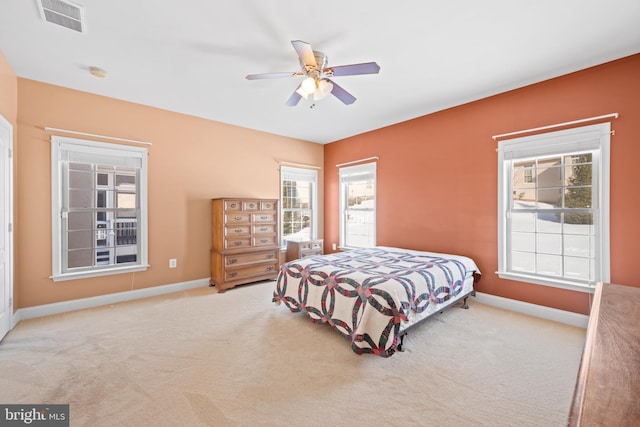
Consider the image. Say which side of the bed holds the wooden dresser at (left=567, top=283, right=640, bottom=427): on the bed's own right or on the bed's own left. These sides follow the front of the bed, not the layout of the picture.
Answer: on the bed's own left

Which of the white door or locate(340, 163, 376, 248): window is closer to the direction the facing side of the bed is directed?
the white door

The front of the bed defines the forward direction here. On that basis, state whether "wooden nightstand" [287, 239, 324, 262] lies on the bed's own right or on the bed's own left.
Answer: on the bed's own right

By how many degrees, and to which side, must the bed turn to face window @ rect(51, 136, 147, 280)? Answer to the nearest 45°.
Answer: approximately 45° to its right

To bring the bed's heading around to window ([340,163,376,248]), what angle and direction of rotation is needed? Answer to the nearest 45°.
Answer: approximately 135° to its right

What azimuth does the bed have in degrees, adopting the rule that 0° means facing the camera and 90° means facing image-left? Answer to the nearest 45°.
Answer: approximately 45°

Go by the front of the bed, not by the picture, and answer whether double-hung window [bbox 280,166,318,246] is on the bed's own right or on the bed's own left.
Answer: on the bed's own right

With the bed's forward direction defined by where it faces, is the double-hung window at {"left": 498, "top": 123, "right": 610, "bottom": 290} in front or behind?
behind

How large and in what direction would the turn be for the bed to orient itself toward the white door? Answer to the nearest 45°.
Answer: approximately 45° to its right
